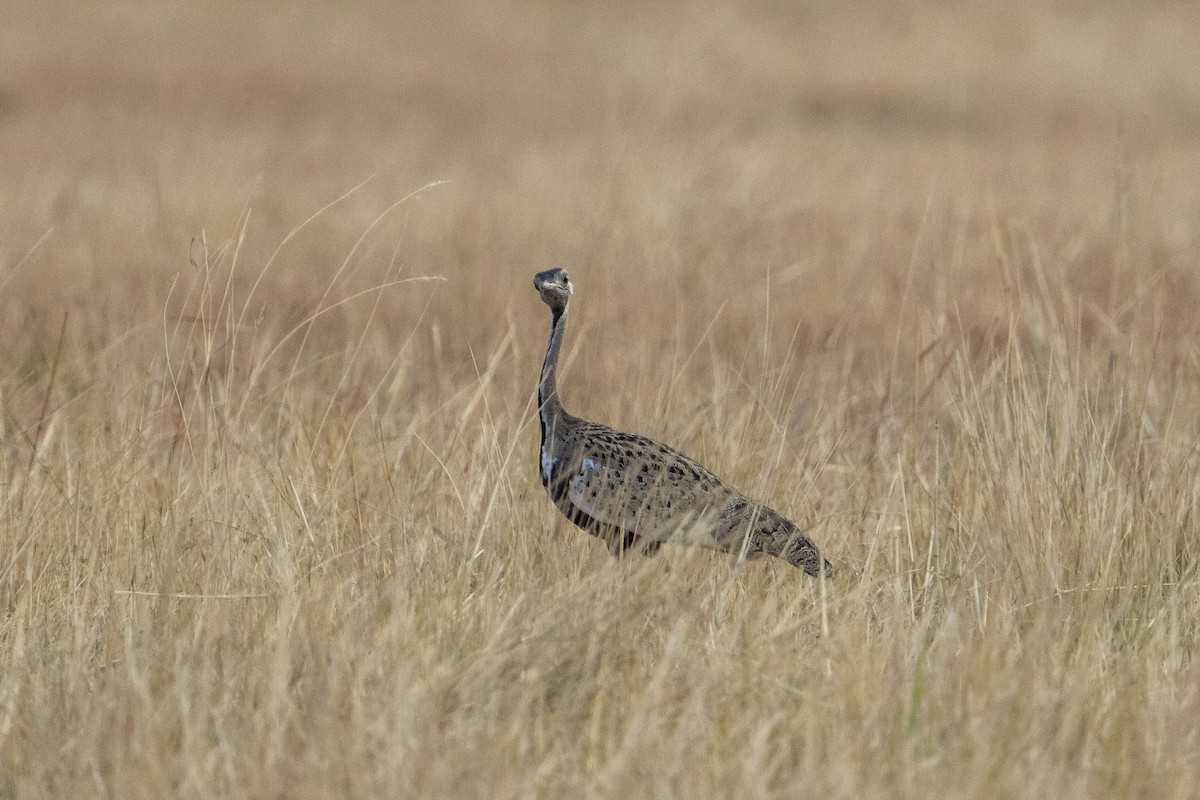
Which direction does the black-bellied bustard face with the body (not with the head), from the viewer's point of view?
to the viewer's left
